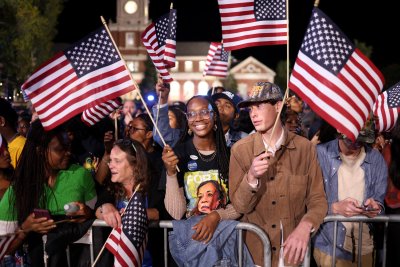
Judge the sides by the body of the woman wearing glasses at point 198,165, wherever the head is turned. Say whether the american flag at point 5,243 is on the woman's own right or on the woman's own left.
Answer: on the woman's own right

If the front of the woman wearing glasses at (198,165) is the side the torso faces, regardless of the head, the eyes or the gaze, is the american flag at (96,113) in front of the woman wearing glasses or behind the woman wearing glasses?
behind

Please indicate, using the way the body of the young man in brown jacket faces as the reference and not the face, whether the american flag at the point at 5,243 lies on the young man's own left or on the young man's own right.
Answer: on the young man's own right

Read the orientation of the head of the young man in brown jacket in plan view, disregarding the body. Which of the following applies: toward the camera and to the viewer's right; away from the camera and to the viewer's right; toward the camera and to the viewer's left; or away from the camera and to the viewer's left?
toward the camera and to the viewer's left

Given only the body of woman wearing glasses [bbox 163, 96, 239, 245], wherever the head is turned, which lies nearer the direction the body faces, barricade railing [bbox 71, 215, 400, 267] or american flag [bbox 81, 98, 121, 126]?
the barricade railing

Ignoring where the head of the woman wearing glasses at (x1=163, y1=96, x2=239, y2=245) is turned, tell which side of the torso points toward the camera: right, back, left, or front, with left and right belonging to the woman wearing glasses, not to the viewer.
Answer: front

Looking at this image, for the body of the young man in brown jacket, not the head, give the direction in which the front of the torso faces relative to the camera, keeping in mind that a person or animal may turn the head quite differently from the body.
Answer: toward the camera

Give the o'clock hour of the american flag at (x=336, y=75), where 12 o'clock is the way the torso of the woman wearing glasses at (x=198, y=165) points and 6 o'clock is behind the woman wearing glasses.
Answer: The american flag is roughly at 10 o'clock from the woman wearing glasses.

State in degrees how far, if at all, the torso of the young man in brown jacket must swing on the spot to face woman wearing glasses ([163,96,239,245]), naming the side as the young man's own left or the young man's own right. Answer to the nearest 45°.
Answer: approximately 135° to the young man's own right

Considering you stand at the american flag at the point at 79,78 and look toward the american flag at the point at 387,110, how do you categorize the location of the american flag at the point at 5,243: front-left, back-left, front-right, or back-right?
back-right

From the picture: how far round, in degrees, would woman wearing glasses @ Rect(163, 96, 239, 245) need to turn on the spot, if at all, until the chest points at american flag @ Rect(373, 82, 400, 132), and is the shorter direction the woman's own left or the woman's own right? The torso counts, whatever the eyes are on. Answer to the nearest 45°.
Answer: approximately 135° to the woman's own left

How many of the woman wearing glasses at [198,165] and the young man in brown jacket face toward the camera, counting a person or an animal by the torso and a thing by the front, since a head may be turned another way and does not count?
2
